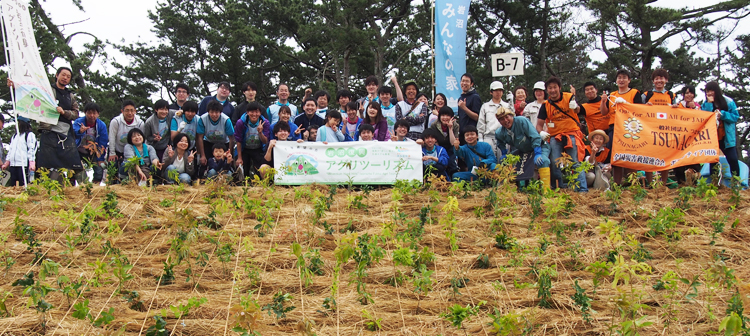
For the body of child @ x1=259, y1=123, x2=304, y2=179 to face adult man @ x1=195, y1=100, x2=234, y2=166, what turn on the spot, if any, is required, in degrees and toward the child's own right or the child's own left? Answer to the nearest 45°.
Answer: approximately 90° to the child's own right

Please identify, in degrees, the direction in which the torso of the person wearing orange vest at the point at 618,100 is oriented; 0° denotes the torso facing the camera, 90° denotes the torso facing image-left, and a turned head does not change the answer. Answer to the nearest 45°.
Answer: approximately 0°

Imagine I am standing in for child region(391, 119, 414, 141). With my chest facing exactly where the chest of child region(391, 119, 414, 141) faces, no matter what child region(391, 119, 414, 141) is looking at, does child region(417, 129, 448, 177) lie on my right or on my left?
on my left

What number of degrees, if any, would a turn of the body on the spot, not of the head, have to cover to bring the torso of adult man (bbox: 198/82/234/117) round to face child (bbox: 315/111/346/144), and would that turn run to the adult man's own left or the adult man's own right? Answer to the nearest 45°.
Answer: approximately 45° to the adult man's own left

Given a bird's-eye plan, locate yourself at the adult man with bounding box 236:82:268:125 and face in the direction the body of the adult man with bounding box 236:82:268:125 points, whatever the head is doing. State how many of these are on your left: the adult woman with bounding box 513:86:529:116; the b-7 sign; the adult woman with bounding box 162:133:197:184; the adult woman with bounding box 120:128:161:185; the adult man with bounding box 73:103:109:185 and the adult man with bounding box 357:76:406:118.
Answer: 3

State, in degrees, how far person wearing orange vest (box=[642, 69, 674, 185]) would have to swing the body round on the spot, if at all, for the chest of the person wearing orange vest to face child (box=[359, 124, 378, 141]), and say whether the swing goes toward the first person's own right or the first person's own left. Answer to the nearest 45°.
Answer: approximately 45° to the first person's own right

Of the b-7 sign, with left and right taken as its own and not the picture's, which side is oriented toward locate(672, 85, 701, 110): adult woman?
left

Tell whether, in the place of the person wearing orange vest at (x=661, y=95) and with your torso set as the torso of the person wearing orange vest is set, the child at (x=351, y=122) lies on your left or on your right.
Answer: on your right
